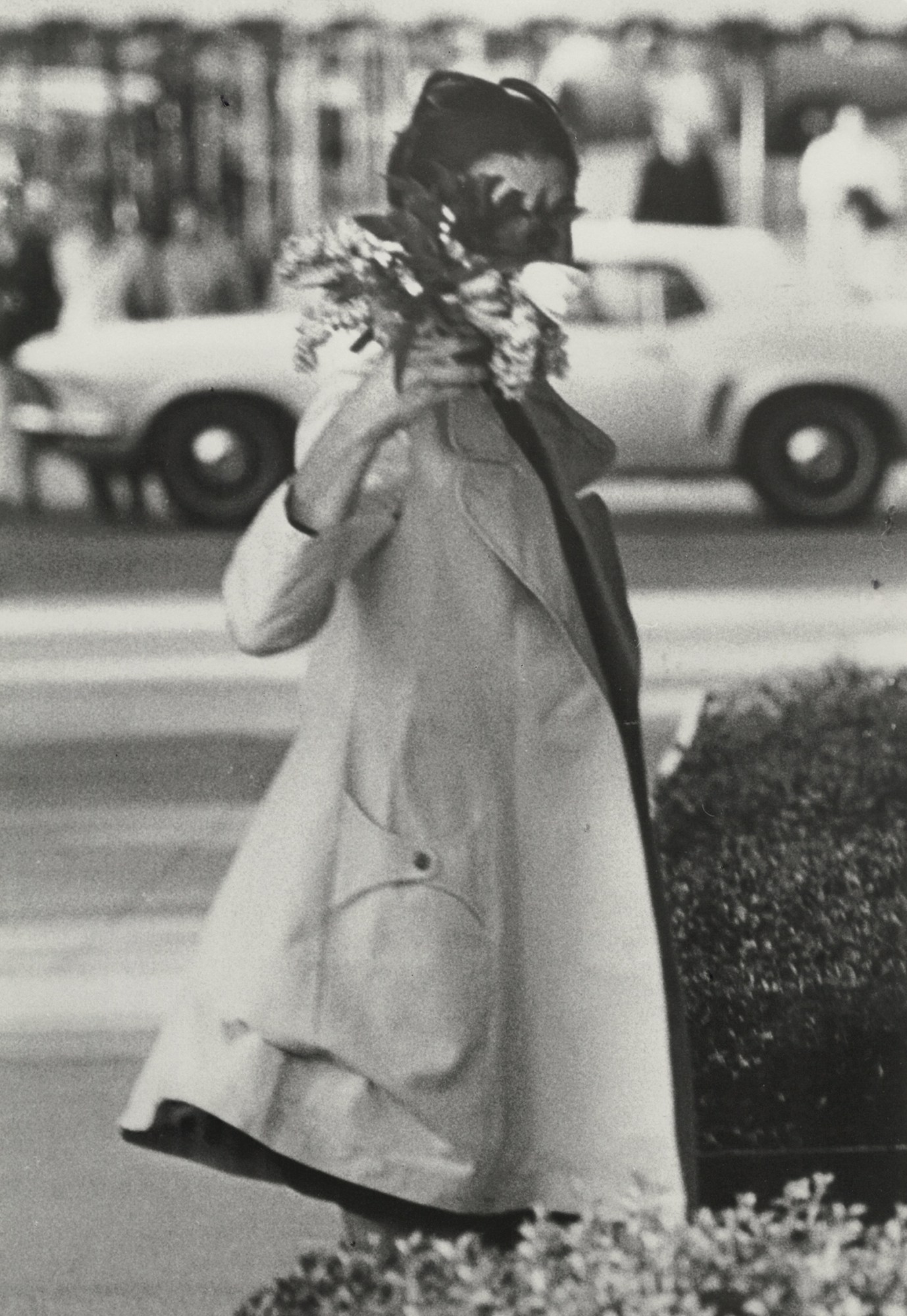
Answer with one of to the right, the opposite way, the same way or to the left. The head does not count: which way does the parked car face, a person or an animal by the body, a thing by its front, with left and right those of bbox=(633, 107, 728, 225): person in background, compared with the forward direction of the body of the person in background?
to the right

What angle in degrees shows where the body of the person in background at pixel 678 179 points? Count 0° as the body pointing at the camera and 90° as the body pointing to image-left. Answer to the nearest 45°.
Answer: approximately 0°

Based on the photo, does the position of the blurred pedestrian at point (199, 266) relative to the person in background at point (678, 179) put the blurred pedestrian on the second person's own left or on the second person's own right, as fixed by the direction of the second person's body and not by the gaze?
on the second person's own right

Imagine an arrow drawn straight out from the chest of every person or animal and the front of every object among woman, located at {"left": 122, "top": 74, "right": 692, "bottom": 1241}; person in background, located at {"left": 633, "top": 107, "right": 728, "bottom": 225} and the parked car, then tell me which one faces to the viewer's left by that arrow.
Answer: the parked car

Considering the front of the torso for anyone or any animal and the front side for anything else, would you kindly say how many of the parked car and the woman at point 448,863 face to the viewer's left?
1

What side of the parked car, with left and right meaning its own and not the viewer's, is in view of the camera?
left
